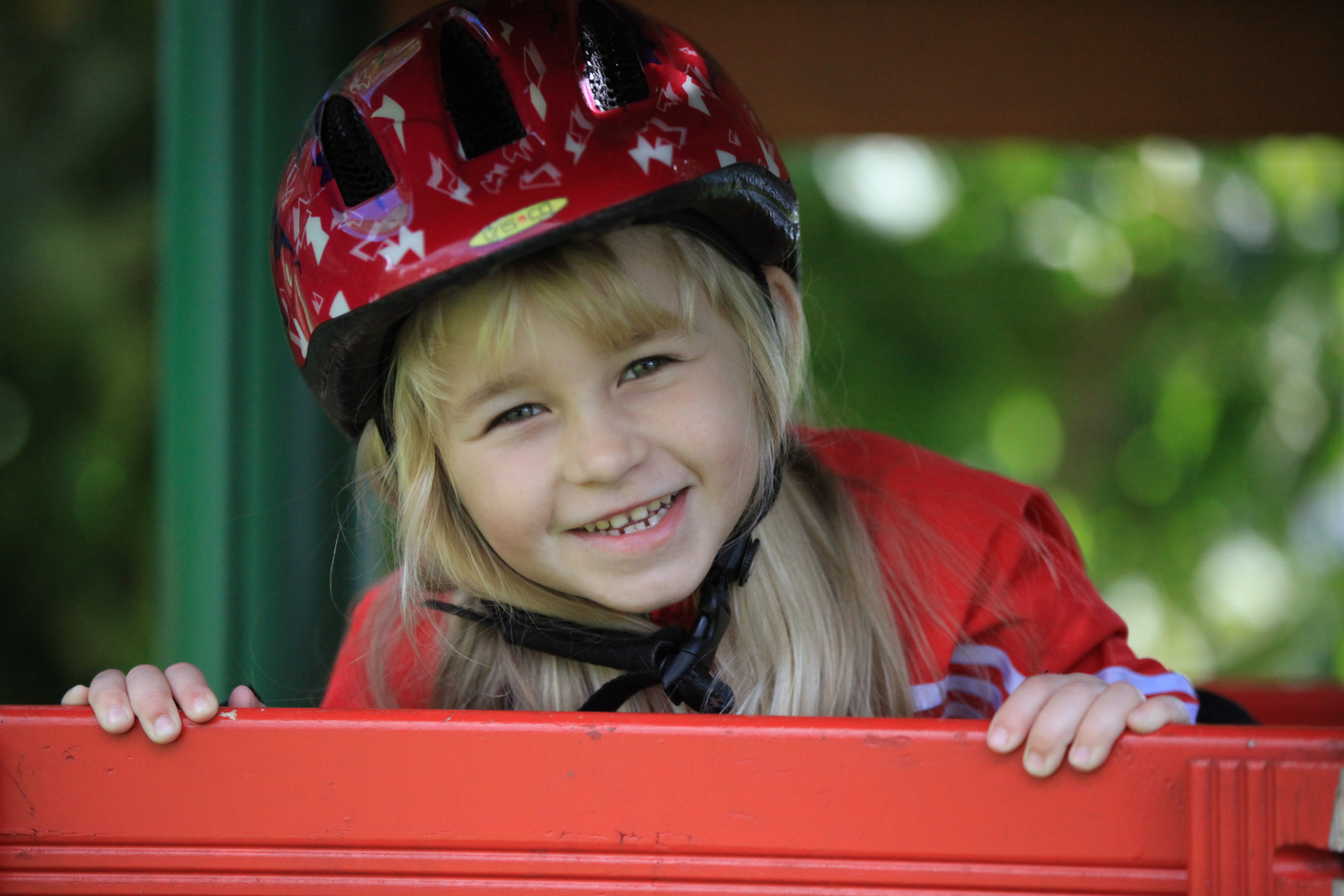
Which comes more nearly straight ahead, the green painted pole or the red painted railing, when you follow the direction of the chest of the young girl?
the red painted railing

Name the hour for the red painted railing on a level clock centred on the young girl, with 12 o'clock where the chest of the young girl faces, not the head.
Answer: The red painted railing is roughly at 12 o'clock from the young girl.

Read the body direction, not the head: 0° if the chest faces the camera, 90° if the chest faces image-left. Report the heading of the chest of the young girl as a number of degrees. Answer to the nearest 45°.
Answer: approximately 0°

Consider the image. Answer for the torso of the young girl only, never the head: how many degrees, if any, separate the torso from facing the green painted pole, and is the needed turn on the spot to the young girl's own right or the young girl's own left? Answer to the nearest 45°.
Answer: approximately 135° to the young girl's own right
